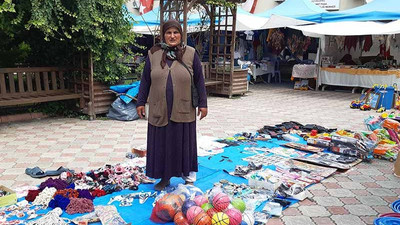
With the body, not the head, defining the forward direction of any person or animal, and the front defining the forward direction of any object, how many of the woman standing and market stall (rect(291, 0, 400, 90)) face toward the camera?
2

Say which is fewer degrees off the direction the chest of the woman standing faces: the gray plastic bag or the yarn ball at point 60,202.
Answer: the yarn ball

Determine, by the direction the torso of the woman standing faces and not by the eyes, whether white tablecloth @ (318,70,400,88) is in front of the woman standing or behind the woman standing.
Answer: behind

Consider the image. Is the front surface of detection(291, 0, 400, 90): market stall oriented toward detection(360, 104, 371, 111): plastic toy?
yes

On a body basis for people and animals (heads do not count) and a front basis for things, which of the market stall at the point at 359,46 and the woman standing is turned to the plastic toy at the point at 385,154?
the market stall
